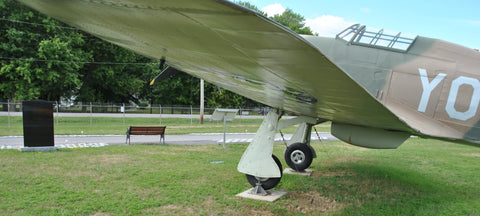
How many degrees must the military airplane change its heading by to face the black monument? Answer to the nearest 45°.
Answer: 0° — it already faces it

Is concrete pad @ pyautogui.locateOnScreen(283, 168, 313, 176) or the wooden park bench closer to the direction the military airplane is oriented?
the wooden park bench

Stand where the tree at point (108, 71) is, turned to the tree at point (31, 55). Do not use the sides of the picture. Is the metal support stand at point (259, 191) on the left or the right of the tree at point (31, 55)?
left

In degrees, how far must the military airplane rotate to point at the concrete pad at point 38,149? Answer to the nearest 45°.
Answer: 0° — it already faces it

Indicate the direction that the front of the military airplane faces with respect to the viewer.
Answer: facing away from the viewer and to the left of the viewer

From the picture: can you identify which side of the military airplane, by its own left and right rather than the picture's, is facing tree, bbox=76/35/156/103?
front

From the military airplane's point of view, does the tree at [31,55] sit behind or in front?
in front

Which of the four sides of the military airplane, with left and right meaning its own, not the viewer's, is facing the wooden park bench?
front
